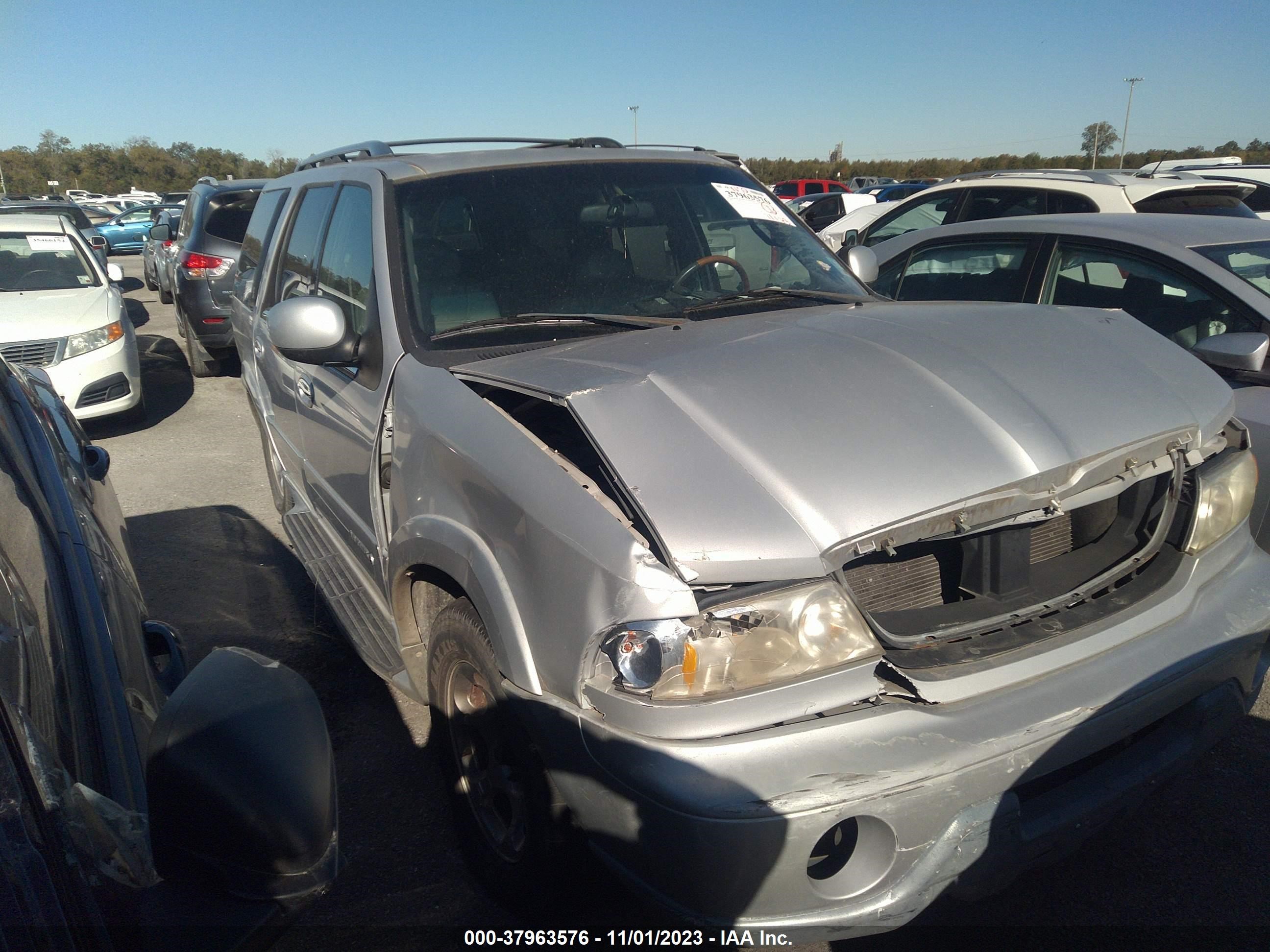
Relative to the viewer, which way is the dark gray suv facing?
away from the camera

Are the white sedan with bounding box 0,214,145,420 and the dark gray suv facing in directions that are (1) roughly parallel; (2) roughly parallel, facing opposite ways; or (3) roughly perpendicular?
roughly parallel, facing opposite ways

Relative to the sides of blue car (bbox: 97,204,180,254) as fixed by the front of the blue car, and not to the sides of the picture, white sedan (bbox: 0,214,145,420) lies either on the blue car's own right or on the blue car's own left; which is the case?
on the blue car's own left

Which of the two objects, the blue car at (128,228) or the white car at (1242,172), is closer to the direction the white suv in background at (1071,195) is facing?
the blue car

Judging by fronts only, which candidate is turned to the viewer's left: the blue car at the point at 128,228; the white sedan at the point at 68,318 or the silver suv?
the blue car

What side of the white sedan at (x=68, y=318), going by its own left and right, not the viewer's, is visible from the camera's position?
front

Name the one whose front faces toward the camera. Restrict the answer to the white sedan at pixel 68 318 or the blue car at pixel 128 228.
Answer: the white sedan

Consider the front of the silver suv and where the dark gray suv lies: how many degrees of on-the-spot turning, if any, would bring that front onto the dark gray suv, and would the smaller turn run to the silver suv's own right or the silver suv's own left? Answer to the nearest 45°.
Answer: approximately 180°

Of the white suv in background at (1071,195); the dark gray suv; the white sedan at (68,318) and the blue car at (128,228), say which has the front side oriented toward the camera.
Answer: the white sedan

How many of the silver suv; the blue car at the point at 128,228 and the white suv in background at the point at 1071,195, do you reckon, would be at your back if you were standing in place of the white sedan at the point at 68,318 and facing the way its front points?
1

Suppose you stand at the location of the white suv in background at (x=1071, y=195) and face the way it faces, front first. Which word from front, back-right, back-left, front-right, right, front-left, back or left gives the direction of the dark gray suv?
front-left

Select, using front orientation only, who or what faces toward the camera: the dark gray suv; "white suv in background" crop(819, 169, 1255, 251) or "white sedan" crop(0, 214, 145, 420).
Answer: the white sedan

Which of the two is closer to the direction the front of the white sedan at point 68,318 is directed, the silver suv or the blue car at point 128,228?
the silver suv

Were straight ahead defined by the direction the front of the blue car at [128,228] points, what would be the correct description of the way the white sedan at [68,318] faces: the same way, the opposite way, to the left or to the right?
to the left

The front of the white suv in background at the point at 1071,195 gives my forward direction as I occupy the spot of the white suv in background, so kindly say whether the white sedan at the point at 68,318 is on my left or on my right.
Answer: on my left

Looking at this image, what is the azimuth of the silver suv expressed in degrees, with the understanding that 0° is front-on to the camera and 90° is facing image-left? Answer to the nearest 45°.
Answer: approximately 315°

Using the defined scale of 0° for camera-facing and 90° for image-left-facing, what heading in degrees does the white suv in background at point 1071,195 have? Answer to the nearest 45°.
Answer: approximately 135°
